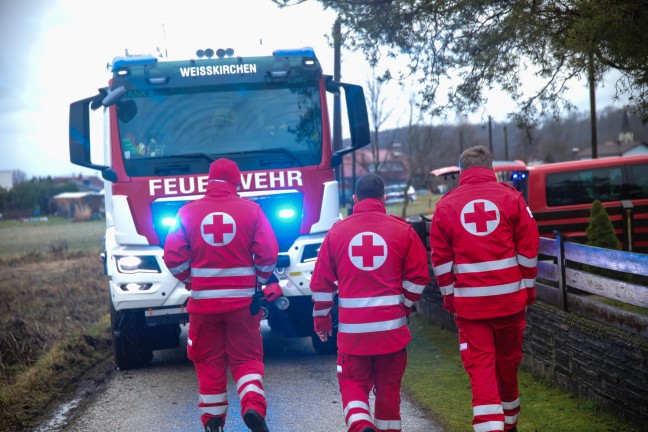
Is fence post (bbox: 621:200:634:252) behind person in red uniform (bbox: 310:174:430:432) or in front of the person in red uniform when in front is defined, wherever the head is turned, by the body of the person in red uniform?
in front

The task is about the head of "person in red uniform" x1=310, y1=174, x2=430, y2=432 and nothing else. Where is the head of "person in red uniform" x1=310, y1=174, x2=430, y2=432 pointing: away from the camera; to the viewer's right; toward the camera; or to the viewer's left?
away from the camera

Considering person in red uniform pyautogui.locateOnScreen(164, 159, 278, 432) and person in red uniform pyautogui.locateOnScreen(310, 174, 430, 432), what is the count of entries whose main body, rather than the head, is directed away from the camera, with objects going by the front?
2

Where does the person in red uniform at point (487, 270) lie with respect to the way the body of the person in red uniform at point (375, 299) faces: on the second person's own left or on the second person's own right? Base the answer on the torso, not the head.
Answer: on the second person's own right

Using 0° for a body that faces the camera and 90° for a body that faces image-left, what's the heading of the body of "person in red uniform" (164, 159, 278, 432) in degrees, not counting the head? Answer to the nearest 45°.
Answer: approximately 180°

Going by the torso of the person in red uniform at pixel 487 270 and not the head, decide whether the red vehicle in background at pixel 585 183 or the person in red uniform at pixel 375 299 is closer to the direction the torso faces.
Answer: the red vehicle in background

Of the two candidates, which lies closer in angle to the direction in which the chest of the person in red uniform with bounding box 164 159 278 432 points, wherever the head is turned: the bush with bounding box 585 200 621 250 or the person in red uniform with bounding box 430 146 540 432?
the bush

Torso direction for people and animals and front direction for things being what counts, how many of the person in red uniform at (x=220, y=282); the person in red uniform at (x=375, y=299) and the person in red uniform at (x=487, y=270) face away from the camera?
3

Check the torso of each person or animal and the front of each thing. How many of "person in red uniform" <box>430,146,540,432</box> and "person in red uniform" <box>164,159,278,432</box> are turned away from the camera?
2

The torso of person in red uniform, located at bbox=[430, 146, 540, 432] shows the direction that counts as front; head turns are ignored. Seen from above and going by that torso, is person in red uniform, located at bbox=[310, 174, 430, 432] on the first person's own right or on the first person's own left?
on the first person's own left

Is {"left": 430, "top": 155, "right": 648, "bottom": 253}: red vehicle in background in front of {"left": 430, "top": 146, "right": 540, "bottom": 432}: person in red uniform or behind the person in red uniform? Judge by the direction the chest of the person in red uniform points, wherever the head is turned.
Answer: in front

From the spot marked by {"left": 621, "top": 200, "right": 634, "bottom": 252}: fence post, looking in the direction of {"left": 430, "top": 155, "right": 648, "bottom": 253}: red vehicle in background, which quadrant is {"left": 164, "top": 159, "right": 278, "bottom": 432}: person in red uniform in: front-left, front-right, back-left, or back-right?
back-left

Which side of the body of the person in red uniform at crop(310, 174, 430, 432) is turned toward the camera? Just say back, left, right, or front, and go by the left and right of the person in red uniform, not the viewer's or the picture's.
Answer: back

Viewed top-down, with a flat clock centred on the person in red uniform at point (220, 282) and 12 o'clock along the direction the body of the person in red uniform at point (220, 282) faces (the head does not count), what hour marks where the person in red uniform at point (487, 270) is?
the person in red uniform at point (487, 270) is roughly at 4 o'clock from the person in red uniform at point (220, 282).

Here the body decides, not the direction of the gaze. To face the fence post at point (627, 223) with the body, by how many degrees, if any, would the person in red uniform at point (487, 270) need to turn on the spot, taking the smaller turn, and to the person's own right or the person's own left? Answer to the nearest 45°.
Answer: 0° — they already face it

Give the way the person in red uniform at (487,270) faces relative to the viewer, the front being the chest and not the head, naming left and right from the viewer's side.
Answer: facing away from the viewer
